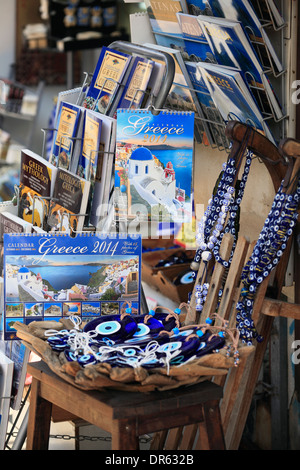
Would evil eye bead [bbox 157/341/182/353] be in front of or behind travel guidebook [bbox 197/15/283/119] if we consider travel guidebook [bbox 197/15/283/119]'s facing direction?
in front

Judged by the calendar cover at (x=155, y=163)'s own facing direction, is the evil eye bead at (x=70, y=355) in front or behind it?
in front

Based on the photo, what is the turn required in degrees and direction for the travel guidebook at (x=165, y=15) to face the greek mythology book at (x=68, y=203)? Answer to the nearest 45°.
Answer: approximately 45° to its right

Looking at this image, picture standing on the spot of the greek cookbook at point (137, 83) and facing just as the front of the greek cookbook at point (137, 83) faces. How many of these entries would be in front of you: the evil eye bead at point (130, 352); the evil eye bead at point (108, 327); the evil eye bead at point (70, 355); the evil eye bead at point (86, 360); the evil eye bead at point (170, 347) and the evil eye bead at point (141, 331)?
6

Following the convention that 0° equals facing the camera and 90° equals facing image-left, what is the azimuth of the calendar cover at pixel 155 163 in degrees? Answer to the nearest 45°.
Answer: approximately 0°

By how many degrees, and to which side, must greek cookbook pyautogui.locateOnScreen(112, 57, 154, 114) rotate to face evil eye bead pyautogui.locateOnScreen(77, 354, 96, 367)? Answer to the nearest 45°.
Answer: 0° — it already faces it
